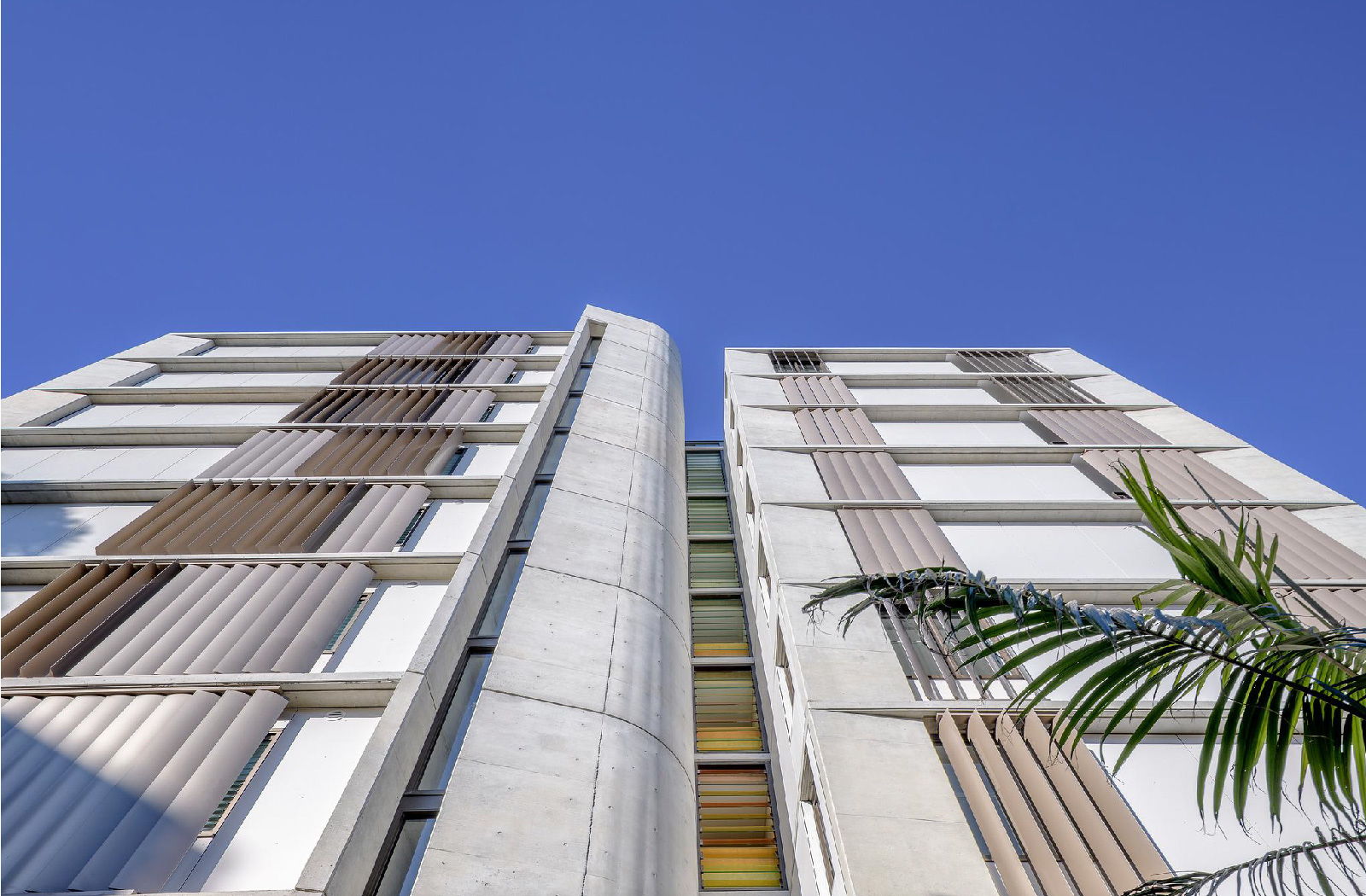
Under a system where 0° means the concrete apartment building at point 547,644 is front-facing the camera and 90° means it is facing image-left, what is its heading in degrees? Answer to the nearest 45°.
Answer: approximately 0°

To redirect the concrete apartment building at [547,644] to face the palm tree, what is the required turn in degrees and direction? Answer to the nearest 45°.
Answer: approximately 45° to its left
